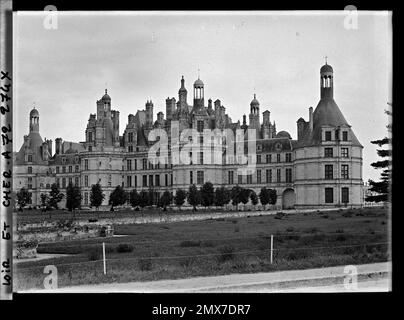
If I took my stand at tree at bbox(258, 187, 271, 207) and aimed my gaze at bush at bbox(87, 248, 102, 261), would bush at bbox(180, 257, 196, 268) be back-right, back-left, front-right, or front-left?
front-left

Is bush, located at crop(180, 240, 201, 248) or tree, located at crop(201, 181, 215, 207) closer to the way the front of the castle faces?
the bush

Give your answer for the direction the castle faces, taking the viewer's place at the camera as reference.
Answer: facing the viewer and to the left of the viewer

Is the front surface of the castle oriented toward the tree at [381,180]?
no

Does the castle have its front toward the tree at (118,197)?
no

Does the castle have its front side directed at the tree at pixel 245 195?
no

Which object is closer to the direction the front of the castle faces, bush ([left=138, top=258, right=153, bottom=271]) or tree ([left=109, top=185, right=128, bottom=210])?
the bush

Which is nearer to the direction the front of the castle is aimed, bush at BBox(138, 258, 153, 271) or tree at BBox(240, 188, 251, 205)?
the bush

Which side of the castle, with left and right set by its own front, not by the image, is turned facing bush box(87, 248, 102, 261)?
front

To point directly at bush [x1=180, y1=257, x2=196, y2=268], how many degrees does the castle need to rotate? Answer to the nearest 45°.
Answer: approximately 45° to its left

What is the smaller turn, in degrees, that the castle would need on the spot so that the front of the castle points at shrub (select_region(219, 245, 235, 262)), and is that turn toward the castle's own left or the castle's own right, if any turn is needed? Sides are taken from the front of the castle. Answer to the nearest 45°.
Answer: approximately 45° to the castle's own left
